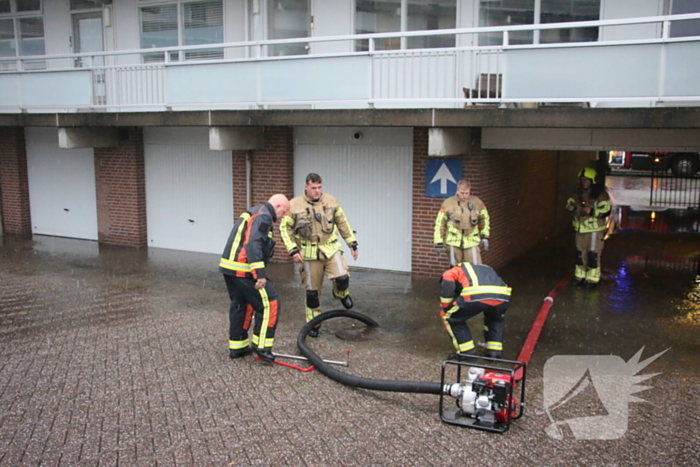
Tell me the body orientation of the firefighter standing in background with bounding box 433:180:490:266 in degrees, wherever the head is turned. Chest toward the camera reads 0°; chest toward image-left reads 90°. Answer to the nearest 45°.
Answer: approximately 0°

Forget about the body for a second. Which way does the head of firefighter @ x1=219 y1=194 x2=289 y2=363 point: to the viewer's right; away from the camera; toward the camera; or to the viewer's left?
to the viewer's right

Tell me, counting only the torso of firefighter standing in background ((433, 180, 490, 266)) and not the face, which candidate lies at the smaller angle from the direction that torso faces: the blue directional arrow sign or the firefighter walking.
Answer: the firefighter walking

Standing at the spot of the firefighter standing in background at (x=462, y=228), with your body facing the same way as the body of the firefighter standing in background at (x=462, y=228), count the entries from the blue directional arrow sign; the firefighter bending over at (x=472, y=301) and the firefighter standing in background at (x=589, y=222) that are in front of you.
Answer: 1

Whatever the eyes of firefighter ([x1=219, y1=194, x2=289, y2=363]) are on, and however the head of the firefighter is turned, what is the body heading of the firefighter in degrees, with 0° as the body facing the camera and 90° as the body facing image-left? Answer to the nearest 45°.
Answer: approximately 270°

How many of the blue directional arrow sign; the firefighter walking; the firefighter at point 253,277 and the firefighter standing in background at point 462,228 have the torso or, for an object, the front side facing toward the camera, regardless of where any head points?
3

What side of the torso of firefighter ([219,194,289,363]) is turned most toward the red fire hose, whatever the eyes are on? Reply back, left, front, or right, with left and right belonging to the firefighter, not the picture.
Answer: front
